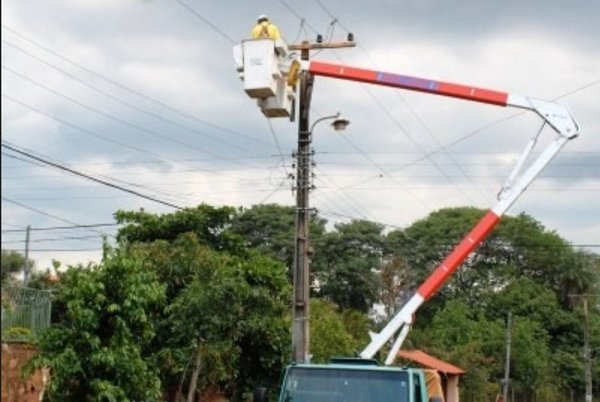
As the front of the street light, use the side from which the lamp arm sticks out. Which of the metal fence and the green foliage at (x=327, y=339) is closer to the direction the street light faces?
the green foliage

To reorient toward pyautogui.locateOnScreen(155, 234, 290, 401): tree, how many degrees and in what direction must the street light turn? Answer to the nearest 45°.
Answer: approximately 135° to its left

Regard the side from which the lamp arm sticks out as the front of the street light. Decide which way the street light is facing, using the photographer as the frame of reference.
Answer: facing to the right of the viewer

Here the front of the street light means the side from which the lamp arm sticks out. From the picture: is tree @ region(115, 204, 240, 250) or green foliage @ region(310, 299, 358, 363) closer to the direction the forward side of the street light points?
the green foliage

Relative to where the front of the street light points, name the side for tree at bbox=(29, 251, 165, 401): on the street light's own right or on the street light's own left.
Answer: on the street light's own right

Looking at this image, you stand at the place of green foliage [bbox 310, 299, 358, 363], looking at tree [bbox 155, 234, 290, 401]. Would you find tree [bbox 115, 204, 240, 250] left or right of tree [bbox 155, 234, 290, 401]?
right

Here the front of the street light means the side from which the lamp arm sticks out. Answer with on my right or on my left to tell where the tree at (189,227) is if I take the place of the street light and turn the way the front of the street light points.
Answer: on my left
